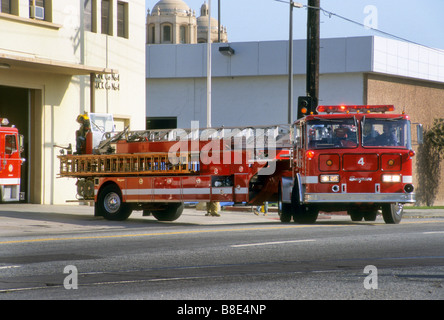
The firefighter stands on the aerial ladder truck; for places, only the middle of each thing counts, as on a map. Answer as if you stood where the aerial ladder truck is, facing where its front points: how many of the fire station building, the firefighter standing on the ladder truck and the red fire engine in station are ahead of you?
0

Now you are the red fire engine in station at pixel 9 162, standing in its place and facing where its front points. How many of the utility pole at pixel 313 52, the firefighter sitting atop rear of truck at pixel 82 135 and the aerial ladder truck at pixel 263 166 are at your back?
0

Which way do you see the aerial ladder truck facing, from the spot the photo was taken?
facing the viewer and to the right of the viewer

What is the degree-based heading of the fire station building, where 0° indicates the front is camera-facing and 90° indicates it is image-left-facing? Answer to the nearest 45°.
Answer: approximately 315°
